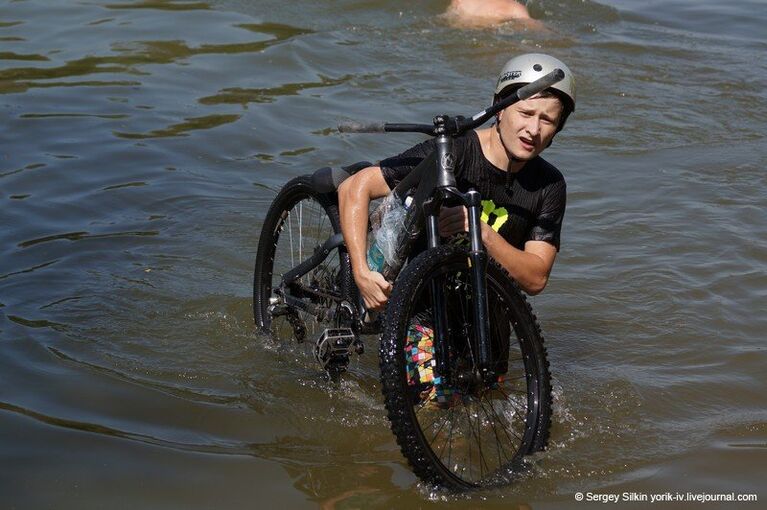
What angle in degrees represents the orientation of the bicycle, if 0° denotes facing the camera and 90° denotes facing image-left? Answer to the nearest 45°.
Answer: approximately 315°

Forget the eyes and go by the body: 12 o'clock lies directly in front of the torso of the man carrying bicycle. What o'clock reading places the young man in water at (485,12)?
The young man in water is roughly at 6 o'clock from the man carrying bicycle.

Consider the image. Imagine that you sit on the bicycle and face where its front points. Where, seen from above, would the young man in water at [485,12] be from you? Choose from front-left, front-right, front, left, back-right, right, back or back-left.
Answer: back-left
